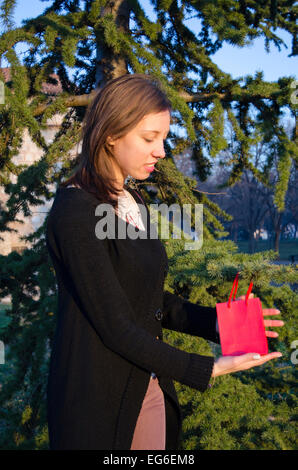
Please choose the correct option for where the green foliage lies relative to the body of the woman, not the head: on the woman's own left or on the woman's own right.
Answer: on the woman's own left

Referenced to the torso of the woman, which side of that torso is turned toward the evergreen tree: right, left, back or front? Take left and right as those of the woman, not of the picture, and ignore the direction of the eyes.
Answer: left

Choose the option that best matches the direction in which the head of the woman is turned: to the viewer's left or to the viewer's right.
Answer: to the viewer's right

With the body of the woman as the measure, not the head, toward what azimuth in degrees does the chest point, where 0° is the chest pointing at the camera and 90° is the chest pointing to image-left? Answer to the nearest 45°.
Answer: approximately 270°
